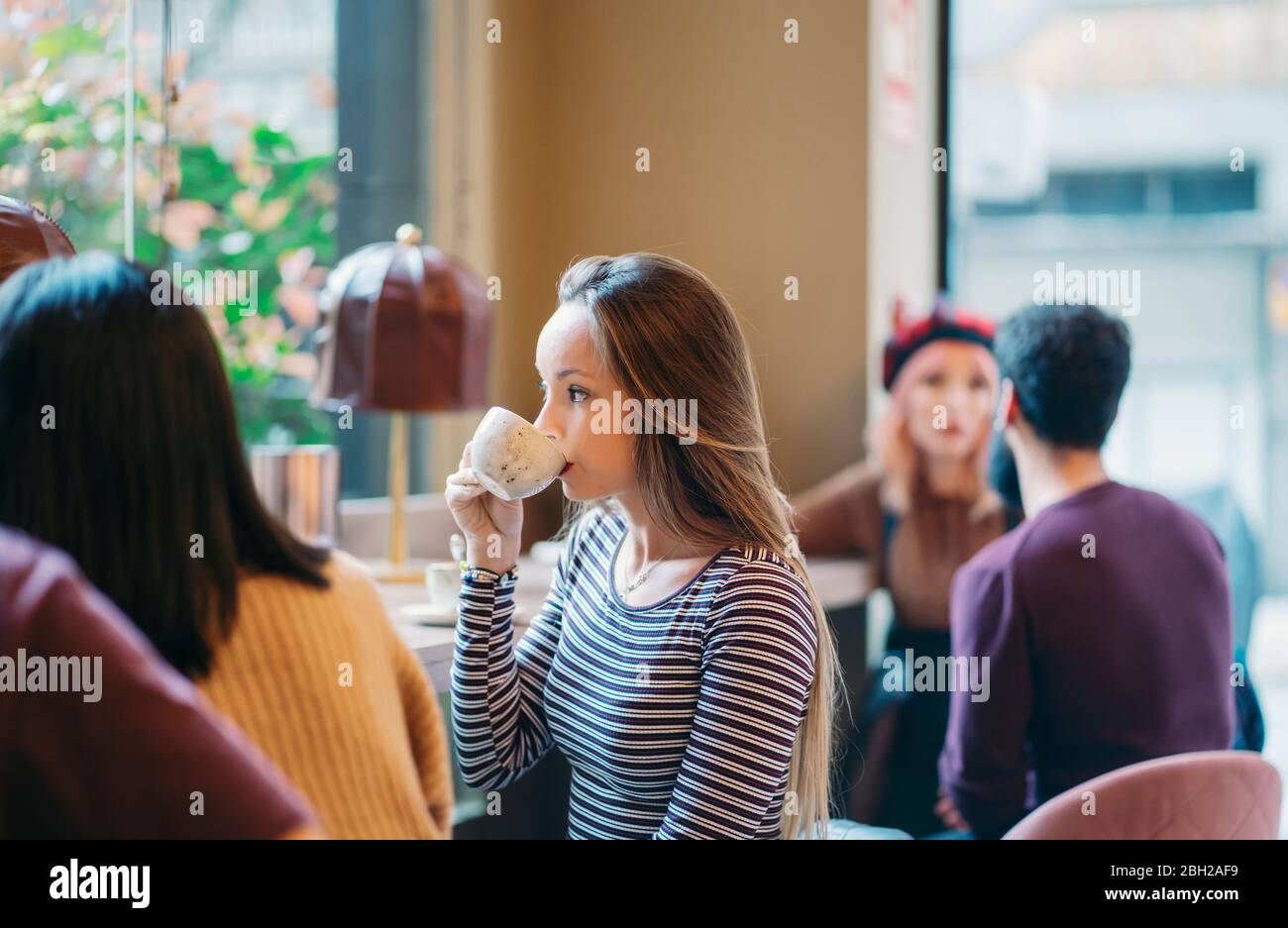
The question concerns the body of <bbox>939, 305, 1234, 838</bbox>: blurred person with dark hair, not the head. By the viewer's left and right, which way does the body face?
facing away from the viewer and to the left of the viewer

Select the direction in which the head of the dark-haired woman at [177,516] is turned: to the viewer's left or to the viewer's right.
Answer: to the viewer's right

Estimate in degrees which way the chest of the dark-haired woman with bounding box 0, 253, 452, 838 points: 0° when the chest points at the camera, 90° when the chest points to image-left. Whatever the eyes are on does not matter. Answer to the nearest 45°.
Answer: approximately 180°

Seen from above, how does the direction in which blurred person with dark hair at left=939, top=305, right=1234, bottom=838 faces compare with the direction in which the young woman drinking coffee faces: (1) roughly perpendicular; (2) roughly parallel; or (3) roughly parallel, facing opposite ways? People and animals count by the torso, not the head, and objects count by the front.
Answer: roughly perpendicular

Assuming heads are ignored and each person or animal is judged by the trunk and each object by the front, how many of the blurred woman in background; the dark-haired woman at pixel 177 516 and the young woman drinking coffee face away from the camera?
1

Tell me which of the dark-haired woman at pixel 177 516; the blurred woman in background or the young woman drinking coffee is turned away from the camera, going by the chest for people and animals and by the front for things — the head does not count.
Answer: the dark-haired woman

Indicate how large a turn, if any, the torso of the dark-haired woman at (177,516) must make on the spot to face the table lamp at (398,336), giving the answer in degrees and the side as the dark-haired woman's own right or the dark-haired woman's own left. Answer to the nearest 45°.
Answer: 0° — they already face it

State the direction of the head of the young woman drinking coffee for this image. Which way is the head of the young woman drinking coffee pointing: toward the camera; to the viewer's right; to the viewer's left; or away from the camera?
to the viewer's left
